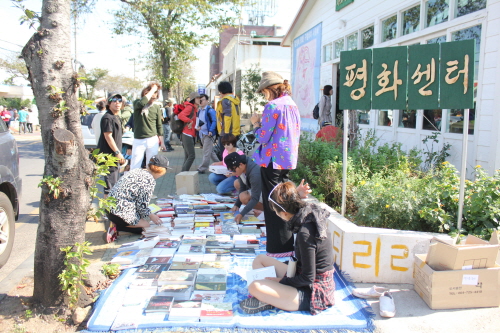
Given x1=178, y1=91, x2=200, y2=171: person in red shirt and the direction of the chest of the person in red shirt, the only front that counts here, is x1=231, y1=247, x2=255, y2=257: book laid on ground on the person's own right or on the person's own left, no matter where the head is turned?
on the person's own right

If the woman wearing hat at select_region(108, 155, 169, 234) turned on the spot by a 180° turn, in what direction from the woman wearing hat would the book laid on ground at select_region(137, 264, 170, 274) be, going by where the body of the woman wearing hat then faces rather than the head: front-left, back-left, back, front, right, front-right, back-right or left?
left

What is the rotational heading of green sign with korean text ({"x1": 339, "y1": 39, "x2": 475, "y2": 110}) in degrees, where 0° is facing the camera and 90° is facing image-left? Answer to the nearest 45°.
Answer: approximately 45°

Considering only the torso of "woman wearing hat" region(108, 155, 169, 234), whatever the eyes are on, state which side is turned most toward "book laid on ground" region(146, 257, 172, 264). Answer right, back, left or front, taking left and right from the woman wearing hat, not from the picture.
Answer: right

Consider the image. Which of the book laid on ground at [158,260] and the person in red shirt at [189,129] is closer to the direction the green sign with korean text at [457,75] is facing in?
the book laid on ground

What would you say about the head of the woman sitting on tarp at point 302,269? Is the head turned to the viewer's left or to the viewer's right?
to the viewer's left

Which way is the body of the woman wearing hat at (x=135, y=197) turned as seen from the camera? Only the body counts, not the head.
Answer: to the viewer's right

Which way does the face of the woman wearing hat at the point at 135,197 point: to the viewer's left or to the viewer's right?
to the viewer's right
